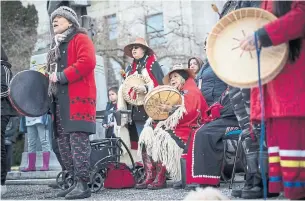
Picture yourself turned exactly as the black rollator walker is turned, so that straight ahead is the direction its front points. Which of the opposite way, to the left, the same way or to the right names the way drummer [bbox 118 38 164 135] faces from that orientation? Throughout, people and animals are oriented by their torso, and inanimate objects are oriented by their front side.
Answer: the same way

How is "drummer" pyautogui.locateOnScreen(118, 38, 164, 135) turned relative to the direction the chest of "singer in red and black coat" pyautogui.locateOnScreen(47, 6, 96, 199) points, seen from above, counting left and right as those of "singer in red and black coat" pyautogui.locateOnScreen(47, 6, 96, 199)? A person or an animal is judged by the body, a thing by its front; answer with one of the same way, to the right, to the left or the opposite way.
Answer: the same way

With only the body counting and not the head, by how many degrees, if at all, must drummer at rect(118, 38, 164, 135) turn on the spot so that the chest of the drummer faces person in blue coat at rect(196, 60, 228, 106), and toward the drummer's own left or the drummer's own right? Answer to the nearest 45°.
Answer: approximately 90° to the drummer's own left

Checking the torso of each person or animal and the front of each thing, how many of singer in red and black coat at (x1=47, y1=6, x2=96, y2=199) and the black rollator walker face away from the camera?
0

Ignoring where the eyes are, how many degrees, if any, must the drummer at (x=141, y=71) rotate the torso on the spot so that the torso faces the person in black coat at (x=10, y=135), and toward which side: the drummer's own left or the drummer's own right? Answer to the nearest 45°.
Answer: approximately 90° to the drummer's own right

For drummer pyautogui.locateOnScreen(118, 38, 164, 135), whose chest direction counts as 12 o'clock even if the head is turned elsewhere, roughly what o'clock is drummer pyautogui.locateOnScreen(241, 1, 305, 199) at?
drummer pyautogui.locateOnScreen(241, 1, 305, 199) is roughly at 10 o'clock from drummer pyautogui.locateOnScreen(118, 38, 164, 135).

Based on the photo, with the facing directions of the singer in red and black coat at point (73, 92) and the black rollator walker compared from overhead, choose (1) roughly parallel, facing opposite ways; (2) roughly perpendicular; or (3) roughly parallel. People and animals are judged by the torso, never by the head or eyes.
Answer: roughly parallel

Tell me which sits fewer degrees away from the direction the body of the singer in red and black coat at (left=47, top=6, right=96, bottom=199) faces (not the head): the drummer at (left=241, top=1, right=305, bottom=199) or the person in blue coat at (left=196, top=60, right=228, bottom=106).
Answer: the drummer

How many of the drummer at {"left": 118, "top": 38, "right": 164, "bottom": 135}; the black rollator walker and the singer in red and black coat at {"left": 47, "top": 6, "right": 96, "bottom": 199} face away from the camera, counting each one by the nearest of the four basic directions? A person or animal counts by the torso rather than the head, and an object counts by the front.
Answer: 0

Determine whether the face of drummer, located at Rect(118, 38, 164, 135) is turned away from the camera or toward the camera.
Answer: toward the camera

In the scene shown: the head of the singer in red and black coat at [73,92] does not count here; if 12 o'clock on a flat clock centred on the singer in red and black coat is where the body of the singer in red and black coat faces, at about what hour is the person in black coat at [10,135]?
The person in black coat is roughly at 2 o'clock from the singer in red and black coat.

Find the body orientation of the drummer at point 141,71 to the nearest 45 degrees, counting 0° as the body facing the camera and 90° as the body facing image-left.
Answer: approximately 45°

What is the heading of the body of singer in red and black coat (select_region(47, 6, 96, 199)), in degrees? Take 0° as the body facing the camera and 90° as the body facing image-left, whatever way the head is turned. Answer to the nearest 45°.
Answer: approximately 45°
